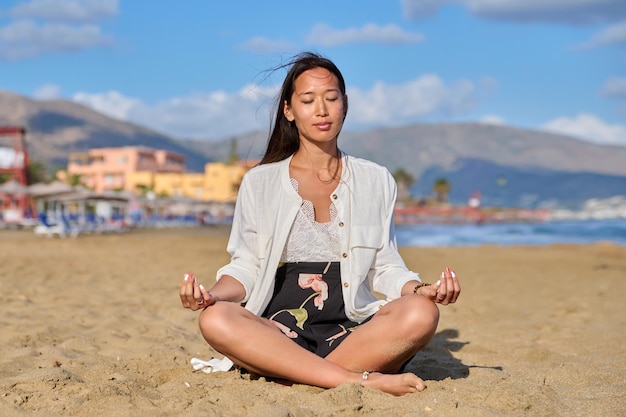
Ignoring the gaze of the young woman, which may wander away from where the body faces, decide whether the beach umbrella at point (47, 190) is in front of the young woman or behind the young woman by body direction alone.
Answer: behind

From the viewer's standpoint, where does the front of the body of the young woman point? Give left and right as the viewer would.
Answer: facing the viewer

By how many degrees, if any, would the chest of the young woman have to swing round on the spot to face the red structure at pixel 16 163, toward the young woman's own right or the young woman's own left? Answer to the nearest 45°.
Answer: approximately 135° to the young woman's own right
